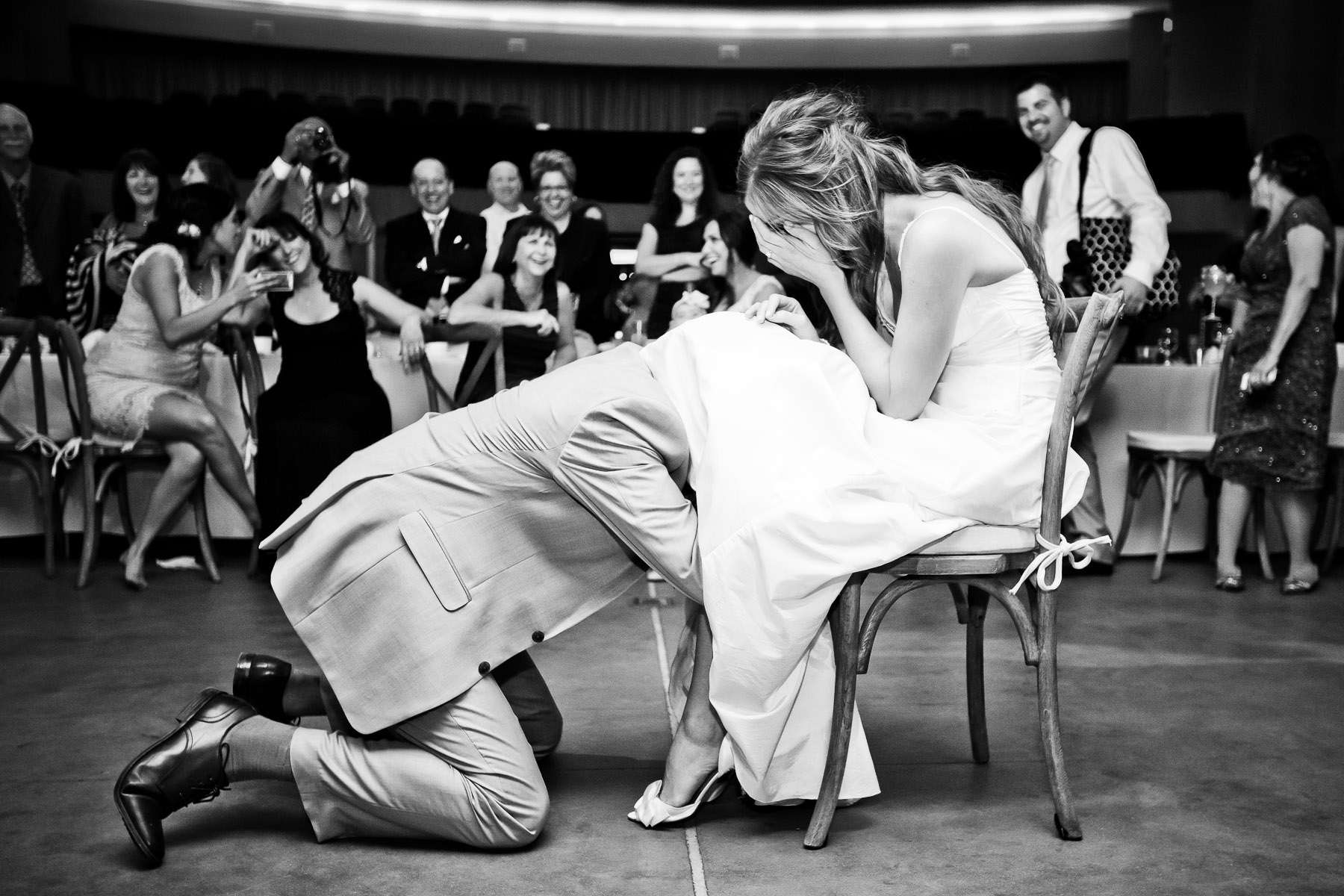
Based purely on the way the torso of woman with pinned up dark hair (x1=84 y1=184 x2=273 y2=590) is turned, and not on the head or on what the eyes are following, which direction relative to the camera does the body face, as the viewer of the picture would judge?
to the viewer's right

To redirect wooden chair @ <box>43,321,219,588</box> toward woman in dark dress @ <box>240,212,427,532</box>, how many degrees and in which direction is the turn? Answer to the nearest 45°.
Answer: approximately 45° to its right

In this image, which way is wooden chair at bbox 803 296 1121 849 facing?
to the viewer's left

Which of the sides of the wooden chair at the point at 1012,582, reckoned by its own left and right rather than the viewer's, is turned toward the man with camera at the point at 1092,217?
right

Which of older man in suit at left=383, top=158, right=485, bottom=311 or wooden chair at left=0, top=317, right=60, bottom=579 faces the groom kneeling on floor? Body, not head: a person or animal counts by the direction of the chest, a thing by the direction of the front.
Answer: the older man in suit

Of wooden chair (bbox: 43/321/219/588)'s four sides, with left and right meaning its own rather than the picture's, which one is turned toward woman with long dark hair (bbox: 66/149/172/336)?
left
